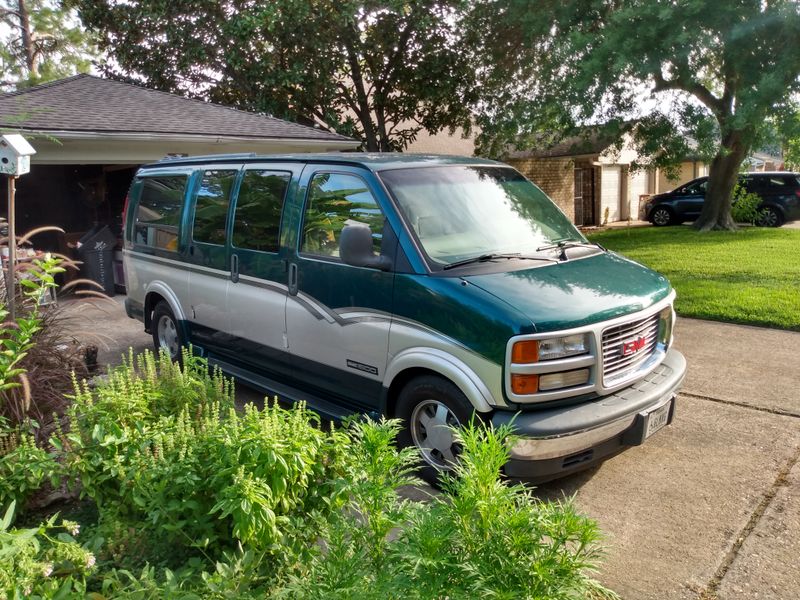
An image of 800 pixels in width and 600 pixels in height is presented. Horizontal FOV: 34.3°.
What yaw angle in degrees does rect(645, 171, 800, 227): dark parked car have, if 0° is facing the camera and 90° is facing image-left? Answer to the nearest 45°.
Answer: approximately 90°

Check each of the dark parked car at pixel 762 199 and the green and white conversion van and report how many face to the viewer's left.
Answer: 1

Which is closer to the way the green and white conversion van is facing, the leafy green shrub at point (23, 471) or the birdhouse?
the leafy green shrub

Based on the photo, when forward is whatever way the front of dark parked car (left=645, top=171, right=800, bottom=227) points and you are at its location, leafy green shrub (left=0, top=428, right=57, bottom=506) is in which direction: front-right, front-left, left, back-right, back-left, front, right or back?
left

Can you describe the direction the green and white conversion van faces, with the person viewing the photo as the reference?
facing the viewer and to the right of the viewer

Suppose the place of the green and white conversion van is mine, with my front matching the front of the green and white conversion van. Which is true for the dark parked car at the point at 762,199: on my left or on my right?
on my left

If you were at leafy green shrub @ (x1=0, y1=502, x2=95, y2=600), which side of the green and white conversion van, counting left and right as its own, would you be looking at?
right

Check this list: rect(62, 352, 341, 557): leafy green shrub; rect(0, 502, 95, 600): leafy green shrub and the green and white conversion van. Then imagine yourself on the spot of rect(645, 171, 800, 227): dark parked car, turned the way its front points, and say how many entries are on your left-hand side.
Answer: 3

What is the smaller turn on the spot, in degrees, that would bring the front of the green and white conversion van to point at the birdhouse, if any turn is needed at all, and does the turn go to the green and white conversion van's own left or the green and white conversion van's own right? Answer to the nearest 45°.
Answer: approximately 135° to the green and white conversion van's own right

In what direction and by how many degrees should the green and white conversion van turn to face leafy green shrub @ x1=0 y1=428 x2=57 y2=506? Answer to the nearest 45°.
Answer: approximately 90° to its right
